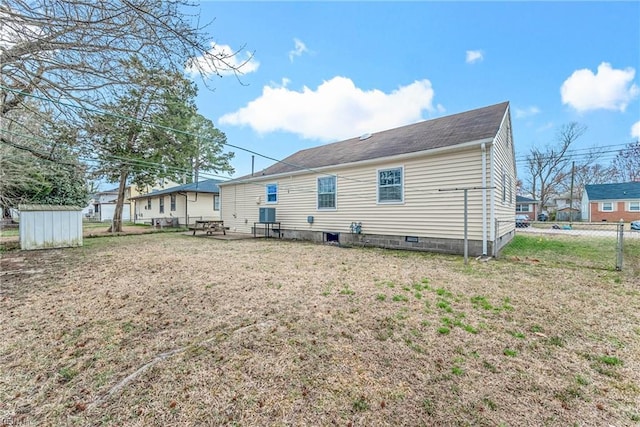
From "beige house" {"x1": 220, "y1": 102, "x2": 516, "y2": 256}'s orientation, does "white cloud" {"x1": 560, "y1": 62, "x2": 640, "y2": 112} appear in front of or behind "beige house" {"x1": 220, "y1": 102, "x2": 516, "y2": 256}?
in front

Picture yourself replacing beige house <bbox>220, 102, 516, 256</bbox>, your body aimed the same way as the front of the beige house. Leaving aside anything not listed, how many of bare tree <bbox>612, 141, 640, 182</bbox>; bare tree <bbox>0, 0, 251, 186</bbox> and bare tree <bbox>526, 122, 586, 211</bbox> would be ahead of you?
2

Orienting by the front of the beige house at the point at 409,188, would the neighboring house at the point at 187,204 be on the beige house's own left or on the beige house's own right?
on the beige house's own left

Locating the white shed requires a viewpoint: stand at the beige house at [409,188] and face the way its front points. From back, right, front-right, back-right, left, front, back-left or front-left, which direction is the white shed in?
back-left

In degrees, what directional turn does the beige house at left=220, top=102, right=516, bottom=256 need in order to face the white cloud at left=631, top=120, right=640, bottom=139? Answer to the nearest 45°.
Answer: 0° — it already faces it

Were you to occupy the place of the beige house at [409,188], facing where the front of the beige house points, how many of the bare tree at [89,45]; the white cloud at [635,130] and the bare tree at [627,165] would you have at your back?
1

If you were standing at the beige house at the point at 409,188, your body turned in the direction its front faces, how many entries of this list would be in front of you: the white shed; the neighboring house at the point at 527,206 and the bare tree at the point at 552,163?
2

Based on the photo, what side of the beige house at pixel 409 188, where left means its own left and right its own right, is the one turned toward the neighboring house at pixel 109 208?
left

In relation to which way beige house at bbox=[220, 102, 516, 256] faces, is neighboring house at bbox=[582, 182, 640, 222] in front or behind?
in front

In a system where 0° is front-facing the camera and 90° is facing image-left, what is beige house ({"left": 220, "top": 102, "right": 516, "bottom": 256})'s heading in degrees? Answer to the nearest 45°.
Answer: approximately 225°

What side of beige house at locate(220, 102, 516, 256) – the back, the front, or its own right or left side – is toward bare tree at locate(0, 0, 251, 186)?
back

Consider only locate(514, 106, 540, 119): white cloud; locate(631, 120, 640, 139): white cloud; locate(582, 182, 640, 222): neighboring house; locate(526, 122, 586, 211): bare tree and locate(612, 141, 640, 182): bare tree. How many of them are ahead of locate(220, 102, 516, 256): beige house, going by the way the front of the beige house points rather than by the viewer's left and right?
5

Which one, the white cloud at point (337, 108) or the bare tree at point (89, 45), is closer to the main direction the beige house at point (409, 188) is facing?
the white cloud
